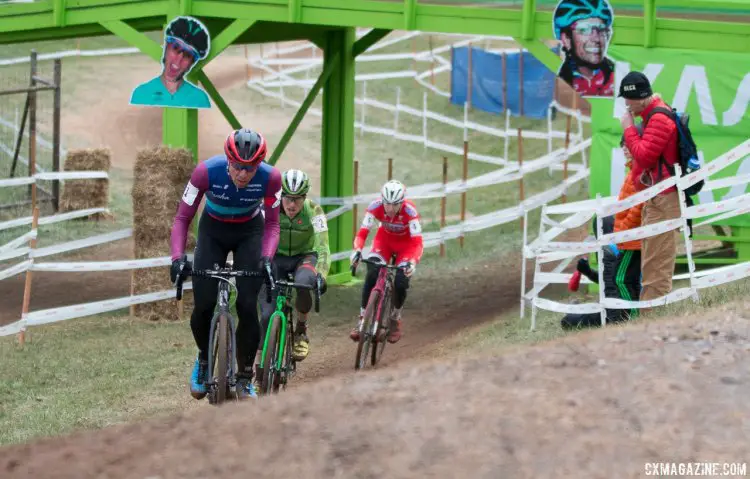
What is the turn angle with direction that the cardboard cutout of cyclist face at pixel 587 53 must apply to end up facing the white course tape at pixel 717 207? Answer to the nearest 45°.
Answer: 0° — it already faces it

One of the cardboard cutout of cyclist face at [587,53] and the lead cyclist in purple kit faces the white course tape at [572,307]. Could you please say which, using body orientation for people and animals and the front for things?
the cardboard cutout of cyclist face

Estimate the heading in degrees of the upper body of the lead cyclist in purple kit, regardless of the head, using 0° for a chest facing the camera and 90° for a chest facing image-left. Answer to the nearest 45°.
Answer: approximately 0°

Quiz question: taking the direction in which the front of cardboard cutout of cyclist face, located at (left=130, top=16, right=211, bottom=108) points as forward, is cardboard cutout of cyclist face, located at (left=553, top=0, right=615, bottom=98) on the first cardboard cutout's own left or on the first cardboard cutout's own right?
on the first cardboard cutout's own left
